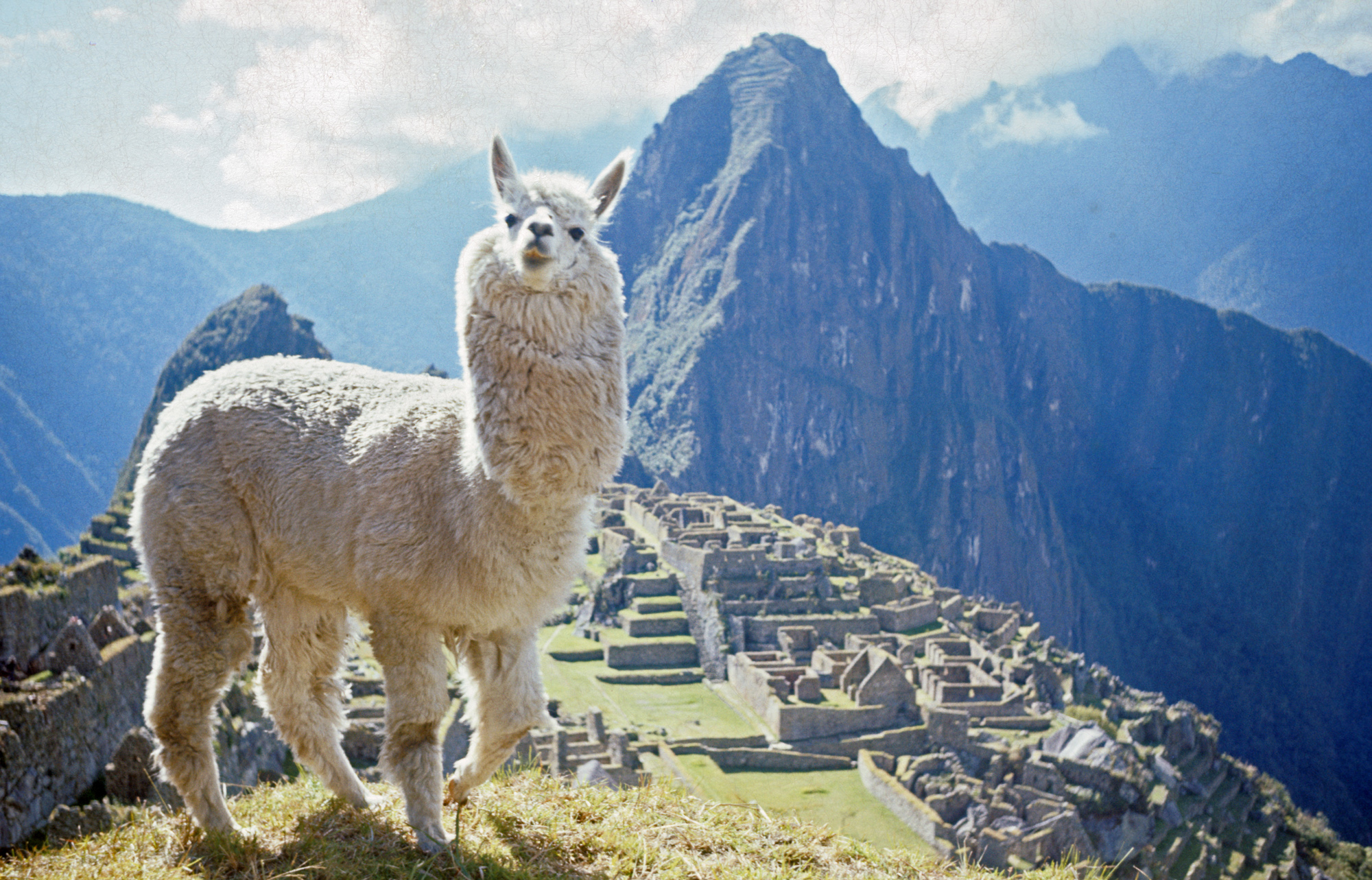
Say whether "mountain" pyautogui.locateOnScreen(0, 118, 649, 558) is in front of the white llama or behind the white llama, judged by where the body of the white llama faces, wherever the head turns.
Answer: behind

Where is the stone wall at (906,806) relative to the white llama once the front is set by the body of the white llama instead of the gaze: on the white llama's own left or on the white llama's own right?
on the white llama's own left

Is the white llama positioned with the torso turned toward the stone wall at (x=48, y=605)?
no

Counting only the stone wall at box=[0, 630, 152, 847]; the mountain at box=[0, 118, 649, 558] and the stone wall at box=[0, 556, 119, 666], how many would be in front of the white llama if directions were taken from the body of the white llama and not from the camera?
0

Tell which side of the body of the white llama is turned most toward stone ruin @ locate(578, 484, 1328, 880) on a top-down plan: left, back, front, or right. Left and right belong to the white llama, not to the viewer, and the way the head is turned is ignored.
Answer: left

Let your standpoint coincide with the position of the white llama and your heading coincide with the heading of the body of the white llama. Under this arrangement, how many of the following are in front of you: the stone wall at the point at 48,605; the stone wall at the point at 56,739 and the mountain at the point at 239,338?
0

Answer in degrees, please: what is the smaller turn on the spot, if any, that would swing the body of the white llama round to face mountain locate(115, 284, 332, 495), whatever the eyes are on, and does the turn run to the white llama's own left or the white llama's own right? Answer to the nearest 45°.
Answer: approximately 135° to the white llama's own left

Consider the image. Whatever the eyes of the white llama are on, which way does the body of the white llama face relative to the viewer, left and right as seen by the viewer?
facing the viewer and to the right of the viewer
